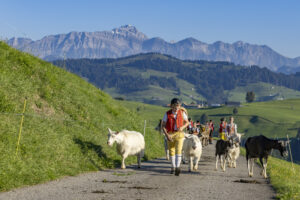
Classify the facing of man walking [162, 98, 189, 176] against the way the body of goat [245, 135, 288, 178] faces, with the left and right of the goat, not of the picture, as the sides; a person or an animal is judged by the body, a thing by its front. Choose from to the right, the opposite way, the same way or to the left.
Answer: to the right

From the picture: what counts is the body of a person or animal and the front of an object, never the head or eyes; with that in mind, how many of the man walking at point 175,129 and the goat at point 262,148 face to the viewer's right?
1

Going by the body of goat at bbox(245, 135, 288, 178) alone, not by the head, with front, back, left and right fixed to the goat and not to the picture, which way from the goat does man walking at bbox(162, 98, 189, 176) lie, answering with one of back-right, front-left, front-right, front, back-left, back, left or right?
back-right

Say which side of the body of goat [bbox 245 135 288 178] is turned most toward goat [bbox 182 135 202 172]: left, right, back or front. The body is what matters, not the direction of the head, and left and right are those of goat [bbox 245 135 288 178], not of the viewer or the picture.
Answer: back

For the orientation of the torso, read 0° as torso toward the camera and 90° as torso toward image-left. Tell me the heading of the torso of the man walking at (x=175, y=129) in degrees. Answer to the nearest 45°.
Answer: approximately 0°

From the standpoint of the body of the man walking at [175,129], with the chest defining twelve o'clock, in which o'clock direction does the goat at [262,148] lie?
The goat is roughly at 8 o'clock from the man walking.

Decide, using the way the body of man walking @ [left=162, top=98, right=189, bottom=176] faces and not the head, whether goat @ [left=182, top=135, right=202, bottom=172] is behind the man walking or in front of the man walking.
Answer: behind

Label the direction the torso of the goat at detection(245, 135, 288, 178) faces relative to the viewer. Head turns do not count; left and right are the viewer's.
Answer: facing to the right of the viewer

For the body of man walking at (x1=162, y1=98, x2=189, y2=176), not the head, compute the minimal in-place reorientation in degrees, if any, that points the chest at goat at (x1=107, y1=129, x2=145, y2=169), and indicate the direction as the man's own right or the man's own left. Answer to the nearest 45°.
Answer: approximately 135° to the man's own right
